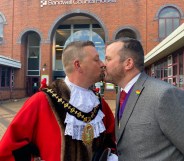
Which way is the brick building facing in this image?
toward the camera

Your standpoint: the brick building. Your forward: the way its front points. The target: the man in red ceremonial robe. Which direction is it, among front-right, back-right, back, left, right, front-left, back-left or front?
front

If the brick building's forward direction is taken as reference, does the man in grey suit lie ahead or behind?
ahead

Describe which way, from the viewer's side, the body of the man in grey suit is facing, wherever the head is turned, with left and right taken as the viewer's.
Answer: facing to the left of the viewer

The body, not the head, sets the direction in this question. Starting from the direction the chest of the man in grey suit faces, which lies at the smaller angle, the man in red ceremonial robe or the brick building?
the man in red ceremonial robe

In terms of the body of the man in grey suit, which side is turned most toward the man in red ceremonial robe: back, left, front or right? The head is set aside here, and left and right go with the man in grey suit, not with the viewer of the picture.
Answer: front

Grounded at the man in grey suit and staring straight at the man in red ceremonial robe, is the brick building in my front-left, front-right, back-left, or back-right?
front-right

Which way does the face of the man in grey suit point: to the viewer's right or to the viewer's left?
to the viewer's left

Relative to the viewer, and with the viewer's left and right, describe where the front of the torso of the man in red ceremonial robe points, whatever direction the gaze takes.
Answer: facing the viewer and to the right of the viewer

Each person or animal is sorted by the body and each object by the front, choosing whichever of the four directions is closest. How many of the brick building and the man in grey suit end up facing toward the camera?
1

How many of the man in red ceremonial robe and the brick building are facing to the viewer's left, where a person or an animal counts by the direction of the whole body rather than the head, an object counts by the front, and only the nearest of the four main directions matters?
0

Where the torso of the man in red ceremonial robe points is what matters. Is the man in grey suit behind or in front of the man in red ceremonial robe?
in front

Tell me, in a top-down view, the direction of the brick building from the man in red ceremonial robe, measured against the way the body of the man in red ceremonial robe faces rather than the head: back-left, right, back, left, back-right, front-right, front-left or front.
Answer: back-left
